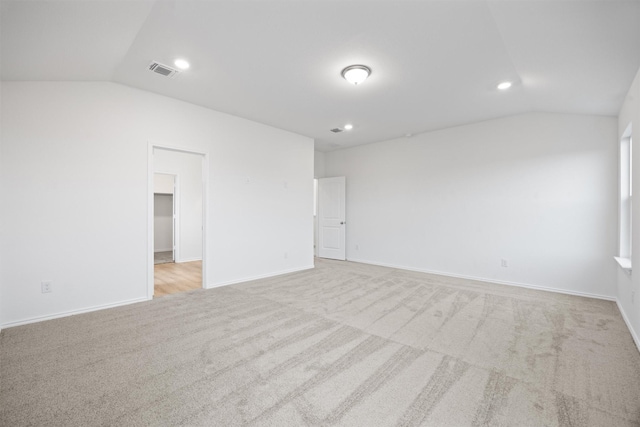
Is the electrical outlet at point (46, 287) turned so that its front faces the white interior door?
no

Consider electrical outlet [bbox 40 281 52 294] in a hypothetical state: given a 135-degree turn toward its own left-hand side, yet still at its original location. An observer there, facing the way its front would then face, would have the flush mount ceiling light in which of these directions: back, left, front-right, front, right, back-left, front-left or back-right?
right
